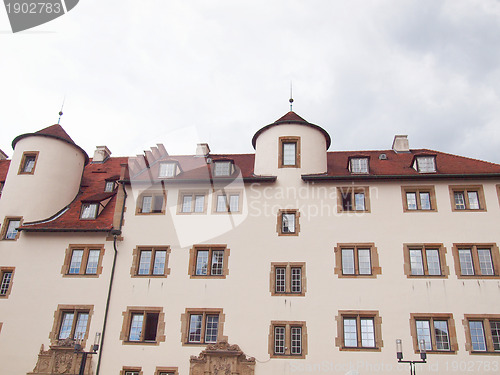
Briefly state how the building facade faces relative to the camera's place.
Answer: facing the viewer
